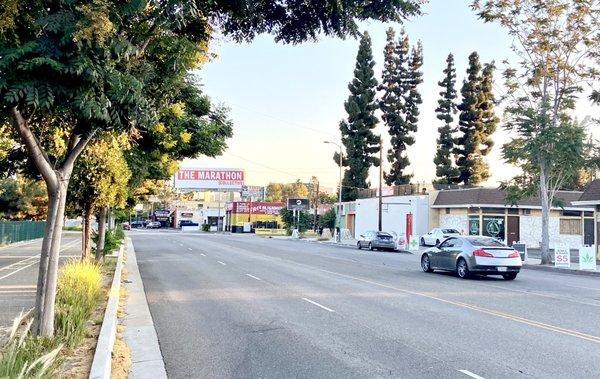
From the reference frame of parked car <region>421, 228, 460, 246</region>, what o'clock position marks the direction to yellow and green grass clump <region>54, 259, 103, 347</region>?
The yellow and green grass clump is roughly at 8 o'clock from the parked car.

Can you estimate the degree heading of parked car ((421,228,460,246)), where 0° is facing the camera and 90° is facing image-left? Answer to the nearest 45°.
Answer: approximately 135°

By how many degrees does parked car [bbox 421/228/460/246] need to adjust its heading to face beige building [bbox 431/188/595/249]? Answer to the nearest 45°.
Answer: approximately 90° to its right

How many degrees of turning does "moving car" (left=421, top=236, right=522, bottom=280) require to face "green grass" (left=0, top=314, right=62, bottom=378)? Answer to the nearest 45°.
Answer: approximately 135° to its left

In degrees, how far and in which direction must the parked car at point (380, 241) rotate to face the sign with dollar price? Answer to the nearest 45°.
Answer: approximately 180°

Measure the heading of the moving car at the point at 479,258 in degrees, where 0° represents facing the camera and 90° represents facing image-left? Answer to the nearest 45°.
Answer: approximately 135°

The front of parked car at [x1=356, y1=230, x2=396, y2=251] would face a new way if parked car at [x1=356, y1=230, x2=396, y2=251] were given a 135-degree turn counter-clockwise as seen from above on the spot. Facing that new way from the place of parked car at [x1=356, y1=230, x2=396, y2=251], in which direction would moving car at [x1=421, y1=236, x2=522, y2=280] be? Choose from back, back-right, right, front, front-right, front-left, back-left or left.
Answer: front

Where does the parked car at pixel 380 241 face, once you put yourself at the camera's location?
facing away from the viewer and to the left of the viewer

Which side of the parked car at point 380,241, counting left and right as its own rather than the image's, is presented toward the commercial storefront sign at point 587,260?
back

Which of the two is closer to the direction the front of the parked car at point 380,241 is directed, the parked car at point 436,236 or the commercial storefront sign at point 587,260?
the parked car
